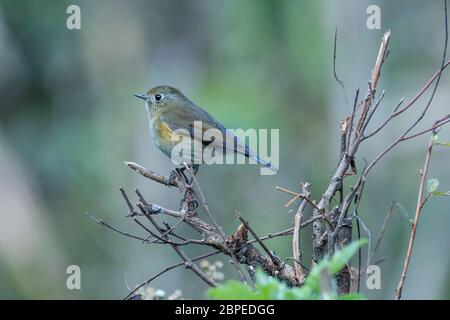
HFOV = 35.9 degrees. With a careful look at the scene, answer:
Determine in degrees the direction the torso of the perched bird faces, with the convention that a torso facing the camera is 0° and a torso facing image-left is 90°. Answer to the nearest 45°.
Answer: approximately 90°

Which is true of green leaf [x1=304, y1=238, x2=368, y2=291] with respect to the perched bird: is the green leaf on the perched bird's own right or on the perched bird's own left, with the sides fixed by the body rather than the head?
on the perched bird's own left

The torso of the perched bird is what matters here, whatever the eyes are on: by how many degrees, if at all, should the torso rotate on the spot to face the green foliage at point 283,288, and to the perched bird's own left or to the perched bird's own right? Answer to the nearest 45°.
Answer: approximately 90° to the perched bird's own left
